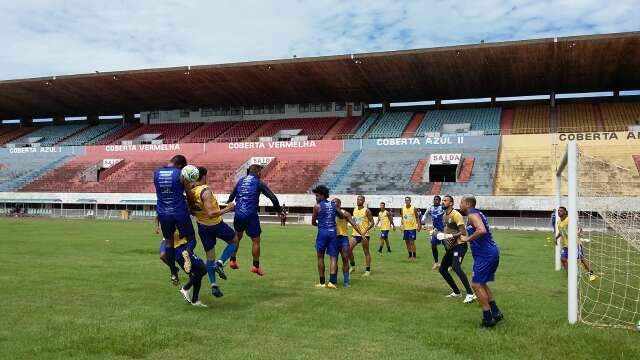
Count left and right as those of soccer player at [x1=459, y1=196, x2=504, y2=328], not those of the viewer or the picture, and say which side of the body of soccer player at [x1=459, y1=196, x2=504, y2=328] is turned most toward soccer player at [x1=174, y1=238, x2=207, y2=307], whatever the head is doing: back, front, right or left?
front

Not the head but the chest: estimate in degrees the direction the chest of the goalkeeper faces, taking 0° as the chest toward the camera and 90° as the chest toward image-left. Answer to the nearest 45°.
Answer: approximately 45°

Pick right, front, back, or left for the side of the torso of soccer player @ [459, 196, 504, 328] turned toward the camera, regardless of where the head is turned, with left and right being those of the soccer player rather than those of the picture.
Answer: left

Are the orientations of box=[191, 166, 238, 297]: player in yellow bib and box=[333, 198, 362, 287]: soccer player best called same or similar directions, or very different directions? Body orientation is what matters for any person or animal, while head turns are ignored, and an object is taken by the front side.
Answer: very different directions

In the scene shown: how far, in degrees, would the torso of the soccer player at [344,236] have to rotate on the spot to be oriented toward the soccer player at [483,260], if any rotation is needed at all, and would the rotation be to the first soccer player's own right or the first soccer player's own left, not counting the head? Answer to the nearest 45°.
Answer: approximately 135° to the first soccer player's own left
